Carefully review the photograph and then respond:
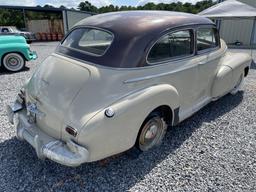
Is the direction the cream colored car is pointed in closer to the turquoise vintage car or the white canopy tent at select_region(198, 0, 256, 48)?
the white canopy tent

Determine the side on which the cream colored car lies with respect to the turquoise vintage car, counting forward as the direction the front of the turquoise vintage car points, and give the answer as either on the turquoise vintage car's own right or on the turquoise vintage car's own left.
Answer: on the turquoise vintage car's own right

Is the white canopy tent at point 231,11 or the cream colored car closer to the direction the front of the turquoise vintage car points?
the white canopy tent

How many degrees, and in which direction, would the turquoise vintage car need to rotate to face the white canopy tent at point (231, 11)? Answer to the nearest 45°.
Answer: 0° — it already faces it

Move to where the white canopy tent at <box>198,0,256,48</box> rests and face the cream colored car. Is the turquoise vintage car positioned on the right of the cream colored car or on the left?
right

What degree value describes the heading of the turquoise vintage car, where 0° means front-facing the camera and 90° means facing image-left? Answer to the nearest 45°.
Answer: approximately 270°

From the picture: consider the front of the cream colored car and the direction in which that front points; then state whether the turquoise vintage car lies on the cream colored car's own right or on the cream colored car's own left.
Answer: on the cream colored car's own left

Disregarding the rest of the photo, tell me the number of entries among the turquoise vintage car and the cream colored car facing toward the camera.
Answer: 0

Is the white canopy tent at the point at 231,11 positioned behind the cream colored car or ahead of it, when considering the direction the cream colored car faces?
ahead

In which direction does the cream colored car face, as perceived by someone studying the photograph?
facing away from the viewer and to the right of the viewer
